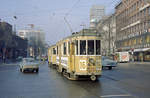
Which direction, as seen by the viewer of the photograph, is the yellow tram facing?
facing the viewer and to the right of the viewer
